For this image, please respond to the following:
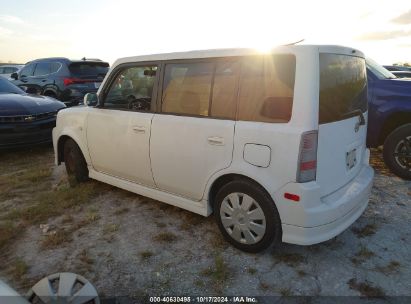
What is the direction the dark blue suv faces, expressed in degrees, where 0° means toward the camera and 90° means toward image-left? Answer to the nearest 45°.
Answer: approximately 135°

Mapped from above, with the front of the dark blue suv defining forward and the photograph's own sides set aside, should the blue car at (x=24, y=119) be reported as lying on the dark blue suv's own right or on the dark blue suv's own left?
on the dark blue suv's own left

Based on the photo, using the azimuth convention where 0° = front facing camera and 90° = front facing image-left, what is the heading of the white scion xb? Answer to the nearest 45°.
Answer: approximately 135°

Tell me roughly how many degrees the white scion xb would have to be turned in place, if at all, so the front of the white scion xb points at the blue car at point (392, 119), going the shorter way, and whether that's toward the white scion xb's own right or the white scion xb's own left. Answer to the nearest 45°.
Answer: approximately 90° to the white scion xb's own right

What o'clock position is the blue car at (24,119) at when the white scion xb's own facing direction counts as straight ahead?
The blue car is roughly at 12 o'clock from the white scion xb.

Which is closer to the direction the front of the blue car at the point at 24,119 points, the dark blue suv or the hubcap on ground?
the hubcap on ground

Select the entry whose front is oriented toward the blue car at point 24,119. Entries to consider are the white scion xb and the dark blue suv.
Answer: the white scion xb

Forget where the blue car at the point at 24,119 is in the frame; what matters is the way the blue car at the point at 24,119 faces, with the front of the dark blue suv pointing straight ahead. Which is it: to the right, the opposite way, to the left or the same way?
the opposite way

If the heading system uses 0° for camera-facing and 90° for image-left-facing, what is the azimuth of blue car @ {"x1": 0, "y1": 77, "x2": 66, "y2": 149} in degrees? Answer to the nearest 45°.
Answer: approximately 315°

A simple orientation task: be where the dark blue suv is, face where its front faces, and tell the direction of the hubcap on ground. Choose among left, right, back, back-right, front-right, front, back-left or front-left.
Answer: back-left

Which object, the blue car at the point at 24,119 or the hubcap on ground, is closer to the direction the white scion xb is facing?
the blue car
